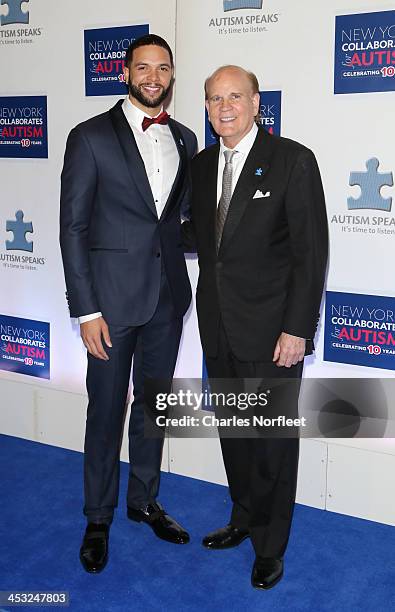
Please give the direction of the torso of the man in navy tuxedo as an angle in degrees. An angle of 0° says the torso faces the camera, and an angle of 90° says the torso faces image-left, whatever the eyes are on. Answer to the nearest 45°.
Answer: approximately 315°

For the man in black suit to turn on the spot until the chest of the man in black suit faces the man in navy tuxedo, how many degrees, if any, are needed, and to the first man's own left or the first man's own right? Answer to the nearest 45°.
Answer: approximately 45° to the first man's own right

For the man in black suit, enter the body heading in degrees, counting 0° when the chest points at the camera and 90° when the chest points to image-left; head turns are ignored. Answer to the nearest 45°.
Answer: approximately 45°
